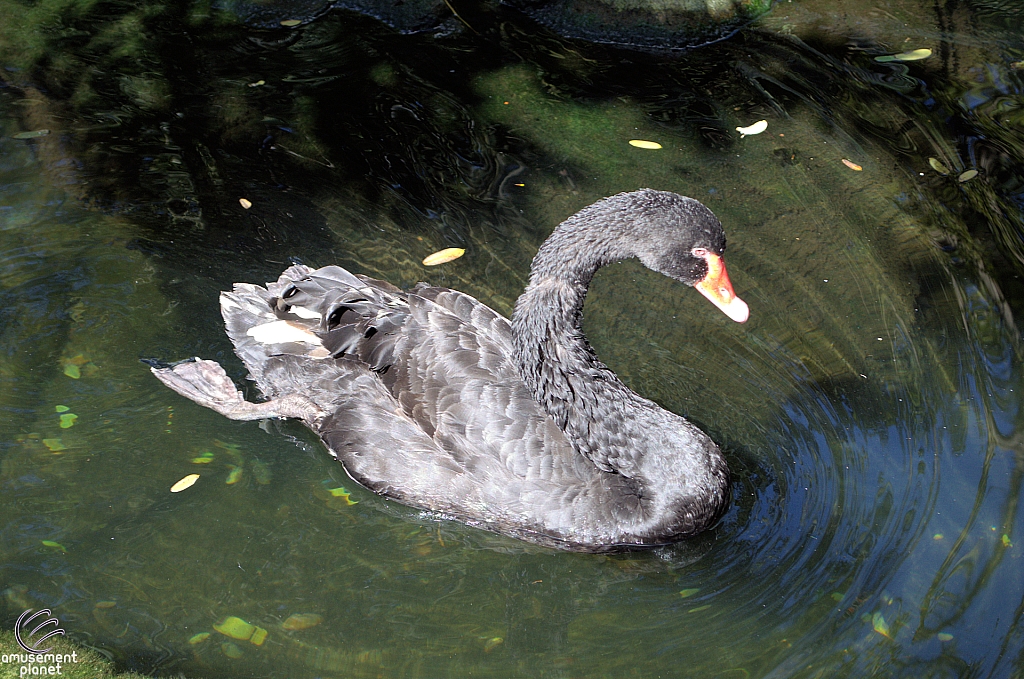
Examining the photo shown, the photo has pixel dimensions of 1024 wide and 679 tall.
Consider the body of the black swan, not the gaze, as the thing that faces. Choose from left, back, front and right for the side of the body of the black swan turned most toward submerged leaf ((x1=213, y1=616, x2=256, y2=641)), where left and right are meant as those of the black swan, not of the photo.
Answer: right

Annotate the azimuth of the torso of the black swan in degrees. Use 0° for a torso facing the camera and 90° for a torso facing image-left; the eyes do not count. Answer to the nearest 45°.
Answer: approximately 315°

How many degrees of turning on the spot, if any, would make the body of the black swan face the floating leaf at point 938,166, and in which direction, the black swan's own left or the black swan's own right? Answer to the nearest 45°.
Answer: approximately 90° to the black swan's own left

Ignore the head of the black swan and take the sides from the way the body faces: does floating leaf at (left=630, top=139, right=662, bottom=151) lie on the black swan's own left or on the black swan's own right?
on the black swan's own left

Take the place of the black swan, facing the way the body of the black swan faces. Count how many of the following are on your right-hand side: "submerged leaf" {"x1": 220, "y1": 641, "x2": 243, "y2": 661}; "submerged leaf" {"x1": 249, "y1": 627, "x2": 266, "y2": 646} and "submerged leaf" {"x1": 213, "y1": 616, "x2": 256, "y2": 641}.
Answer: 3

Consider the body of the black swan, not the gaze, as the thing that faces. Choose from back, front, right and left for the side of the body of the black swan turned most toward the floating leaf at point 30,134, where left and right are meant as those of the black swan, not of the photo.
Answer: back

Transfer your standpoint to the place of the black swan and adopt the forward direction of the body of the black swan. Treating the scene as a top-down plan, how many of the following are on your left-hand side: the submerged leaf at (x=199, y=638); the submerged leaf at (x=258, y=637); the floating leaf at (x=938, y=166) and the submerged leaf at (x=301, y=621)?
1

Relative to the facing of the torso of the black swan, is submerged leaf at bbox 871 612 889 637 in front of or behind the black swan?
in front

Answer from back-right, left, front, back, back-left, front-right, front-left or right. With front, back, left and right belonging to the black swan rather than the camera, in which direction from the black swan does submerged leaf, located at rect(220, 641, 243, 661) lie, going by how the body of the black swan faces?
right

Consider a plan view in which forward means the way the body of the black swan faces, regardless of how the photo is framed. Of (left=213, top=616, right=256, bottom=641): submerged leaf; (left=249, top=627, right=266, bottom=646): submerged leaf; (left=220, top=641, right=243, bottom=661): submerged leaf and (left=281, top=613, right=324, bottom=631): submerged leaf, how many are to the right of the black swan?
4
